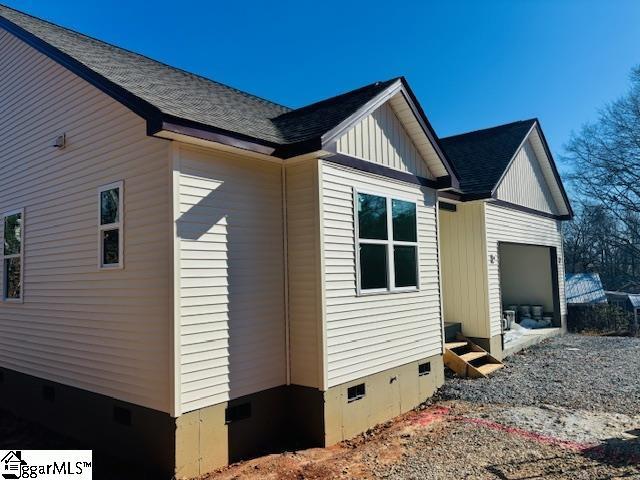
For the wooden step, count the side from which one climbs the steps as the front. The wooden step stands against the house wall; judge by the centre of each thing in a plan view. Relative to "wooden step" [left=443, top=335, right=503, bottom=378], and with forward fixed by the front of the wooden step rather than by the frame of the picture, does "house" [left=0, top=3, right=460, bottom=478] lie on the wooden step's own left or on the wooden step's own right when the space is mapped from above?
on the wooden step's own right

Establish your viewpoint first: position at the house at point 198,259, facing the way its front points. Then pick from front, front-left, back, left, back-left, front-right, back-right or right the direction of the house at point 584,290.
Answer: left

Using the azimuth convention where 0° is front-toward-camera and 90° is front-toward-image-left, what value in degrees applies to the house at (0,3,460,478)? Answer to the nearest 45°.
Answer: approximately 315°

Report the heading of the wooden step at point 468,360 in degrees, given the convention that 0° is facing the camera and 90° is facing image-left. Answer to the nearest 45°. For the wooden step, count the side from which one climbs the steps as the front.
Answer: approximately 315°

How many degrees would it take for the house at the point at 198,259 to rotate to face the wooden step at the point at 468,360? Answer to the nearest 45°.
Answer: approximately 90° to its left

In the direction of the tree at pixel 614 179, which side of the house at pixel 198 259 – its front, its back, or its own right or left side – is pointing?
left

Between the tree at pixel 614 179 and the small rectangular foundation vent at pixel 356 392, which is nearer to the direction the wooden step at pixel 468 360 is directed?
the small rectangular foundation vent
